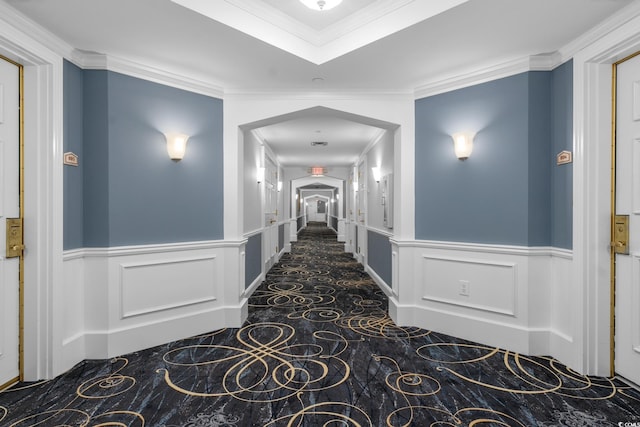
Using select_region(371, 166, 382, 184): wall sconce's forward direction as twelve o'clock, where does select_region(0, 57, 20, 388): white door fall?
The white door is roughly at 10 o'clock from the wall sconce.

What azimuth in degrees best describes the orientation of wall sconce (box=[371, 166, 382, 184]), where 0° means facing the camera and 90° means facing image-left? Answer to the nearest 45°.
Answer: approximately 90°

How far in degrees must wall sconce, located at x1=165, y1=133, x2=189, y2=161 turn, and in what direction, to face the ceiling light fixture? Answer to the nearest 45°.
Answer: approximately 45° to its left

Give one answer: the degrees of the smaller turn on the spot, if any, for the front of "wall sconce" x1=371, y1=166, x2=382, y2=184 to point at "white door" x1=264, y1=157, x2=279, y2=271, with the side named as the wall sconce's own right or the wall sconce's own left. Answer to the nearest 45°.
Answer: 0° — it already faces it

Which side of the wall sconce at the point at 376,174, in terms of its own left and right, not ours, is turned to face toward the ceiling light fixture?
left

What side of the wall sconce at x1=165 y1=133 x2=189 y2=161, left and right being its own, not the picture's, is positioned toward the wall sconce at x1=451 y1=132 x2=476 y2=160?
left

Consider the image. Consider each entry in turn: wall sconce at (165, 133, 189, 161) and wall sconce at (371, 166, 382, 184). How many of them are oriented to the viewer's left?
1

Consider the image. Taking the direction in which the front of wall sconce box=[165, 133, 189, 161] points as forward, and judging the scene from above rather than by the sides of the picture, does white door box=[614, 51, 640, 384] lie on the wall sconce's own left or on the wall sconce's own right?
on the wall sconce's own left

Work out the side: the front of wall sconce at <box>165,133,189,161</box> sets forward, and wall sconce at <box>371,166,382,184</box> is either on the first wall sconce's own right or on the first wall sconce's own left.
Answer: on the first wall sconce's own left

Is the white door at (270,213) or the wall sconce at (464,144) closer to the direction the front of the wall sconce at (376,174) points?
the white door

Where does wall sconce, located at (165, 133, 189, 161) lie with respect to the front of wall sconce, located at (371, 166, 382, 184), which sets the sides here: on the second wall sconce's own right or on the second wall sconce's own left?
on the second wall sconce's own left

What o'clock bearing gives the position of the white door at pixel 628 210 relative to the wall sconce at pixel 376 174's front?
The white door is roughly at 8 o'clock from the wall sconce.
